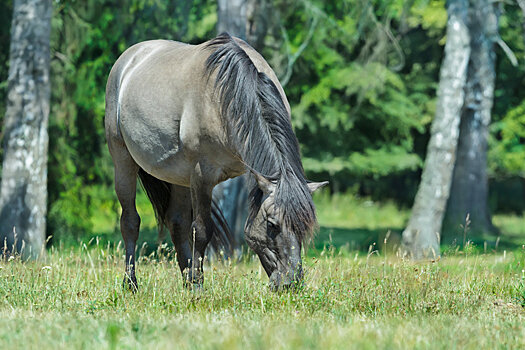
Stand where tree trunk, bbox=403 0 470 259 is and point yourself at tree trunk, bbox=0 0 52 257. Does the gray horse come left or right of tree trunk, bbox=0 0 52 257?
left

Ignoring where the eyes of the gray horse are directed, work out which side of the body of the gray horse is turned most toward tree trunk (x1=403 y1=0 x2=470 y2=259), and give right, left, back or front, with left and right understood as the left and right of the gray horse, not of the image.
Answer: left

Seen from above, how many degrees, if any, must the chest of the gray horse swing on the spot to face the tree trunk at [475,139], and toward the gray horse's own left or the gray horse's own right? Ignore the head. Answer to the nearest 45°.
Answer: approximately 90° to the gray horse's own left

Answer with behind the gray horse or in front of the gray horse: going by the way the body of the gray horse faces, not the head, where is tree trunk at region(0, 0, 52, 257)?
behind

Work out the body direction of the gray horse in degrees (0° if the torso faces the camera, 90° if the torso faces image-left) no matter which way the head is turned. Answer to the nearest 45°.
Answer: approximately 315°

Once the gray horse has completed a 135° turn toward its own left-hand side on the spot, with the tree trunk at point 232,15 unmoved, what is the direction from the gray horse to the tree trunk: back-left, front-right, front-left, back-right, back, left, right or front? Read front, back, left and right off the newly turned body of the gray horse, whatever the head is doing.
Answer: front
